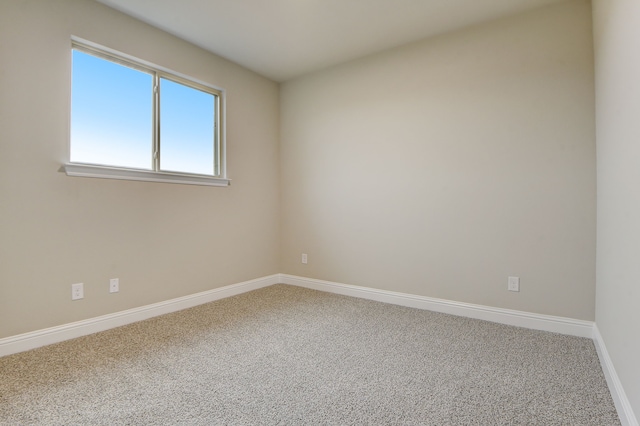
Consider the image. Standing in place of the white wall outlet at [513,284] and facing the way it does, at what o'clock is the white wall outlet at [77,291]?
the white wall outlet at [77,291] is roughly at 2 o'clock from the white wall outlet at [513,284].

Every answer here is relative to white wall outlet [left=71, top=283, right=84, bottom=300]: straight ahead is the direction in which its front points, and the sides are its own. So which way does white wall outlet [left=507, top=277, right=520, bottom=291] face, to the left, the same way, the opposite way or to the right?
to the right

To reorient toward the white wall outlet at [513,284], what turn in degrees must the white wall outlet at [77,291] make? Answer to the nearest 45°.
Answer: approximately 45° to its left

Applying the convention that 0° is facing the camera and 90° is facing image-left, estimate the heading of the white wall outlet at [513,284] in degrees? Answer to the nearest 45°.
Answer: approximately 0°
